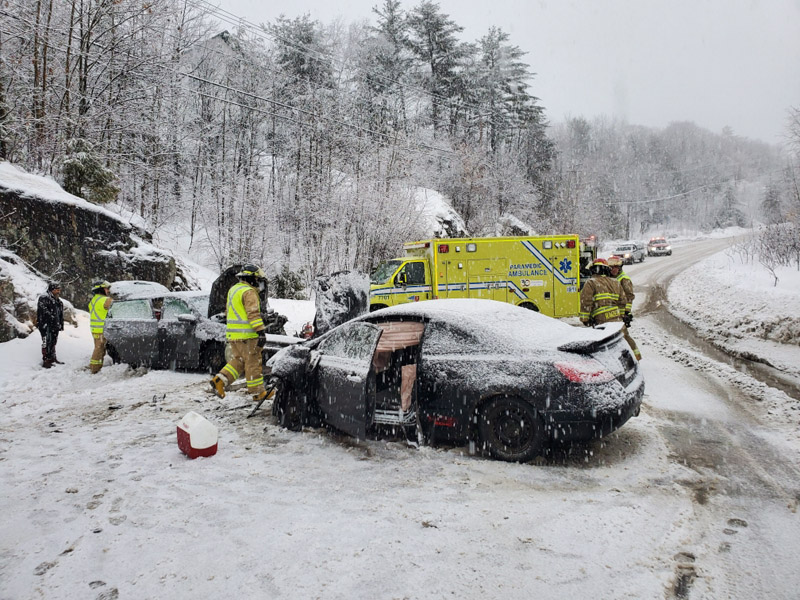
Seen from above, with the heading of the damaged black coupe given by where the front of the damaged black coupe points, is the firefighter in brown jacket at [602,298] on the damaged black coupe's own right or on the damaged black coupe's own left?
on the damaged black coupe's own right

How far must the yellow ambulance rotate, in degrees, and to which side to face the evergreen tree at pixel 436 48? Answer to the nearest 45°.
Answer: approximately 90° to its right

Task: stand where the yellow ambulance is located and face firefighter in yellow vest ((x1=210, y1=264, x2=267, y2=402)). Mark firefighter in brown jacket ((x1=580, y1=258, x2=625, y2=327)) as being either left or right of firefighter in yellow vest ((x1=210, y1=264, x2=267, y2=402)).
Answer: left

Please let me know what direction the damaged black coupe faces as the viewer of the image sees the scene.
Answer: facing away from the viewer and to the left of the viewer

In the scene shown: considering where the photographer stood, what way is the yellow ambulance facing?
facing to the left of the viewer

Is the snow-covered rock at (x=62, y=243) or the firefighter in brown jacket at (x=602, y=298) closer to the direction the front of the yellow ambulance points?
the snow-covered rock

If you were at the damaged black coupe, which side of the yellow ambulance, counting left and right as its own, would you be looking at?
left
